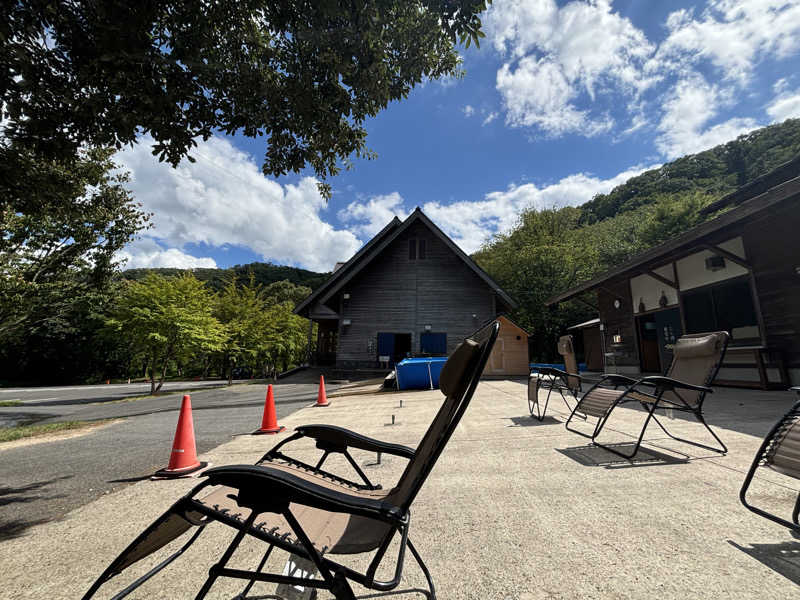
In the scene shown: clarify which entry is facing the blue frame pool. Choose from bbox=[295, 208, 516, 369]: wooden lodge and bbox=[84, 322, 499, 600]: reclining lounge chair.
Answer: the wooden lodge

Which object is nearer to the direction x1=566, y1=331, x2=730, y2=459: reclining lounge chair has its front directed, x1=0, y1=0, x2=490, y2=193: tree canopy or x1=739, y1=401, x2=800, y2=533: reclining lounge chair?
the tree canopy

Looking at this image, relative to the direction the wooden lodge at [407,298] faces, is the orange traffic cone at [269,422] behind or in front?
in front

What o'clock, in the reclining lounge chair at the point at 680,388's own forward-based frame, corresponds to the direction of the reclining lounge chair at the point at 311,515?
the reclining lounge chair at the point at 311,515 is roughly at 11 o'clock from the reclining lounge chair at the point at 680,388.

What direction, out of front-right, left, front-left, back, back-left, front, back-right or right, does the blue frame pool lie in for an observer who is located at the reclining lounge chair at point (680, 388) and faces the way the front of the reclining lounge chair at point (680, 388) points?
right

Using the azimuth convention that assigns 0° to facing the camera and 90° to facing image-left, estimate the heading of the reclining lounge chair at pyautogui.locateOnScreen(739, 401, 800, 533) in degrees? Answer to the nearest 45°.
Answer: approximately 45°

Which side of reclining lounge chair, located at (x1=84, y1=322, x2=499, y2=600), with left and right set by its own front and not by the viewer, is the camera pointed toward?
left

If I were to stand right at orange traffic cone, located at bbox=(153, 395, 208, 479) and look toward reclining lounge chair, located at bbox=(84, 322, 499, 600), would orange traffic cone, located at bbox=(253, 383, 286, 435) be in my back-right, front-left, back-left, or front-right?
back-left

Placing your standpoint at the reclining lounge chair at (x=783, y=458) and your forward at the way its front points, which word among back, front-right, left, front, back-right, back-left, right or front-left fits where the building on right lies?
back-right

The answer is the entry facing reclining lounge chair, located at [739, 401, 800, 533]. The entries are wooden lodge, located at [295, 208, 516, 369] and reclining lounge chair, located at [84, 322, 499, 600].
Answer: the wooden lodge

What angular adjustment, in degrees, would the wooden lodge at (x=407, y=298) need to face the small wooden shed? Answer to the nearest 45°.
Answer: approximately 90° to its left

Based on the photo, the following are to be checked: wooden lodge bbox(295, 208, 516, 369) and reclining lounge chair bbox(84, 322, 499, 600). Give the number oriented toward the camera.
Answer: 1

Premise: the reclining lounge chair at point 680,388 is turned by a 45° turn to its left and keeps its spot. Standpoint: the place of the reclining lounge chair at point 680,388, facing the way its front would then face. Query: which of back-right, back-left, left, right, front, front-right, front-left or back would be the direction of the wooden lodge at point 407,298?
back-right
